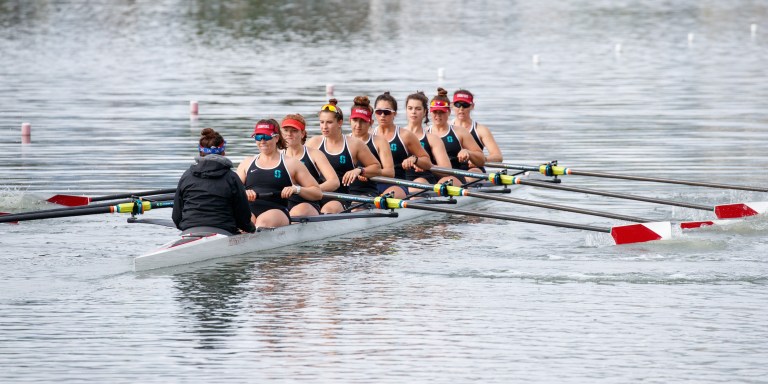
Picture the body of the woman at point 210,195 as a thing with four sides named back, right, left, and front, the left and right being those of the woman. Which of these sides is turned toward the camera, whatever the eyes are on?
back

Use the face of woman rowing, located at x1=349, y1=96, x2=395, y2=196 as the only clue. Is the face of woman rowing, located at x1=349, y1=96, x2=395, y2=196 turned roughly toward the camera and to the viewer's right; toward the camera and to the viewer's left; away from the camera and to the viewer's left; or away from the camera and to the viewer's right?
toward the camera and to the viewer's left

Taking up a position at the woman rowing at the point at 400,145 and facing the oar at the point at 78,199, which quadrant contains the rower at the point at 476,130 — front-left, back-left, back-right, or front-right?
back-right

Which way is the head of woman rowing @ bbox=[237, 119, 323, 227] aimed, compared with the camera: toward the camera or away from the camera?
toward the camera

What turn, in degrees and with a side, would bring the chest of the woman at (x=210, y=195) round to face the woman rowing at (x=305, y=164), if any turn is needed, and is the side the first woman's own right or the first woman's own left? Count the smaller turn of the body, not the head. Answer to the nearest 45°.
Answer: approximately 45° to the first woman's own right

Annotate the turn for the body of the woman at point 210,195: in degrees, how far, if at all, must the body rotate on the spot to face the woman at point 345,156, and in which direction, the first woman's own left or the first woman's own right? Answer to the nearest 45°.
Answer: approximately 45° to the first woman's own right

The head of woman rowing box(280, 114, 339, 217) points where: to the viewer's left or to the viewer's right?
to the viewer's left
